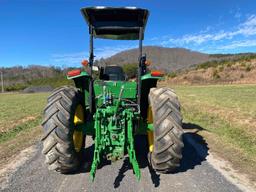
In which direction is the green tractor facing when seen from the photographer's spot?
facing away from the viewer
